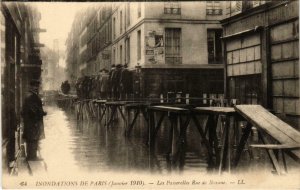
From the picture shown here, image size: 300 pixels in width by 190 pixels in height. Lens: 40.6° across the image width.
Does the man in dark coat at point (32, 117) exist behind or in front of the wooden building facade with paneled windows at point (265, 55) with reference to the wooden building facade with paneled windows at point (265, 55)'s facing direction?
in front

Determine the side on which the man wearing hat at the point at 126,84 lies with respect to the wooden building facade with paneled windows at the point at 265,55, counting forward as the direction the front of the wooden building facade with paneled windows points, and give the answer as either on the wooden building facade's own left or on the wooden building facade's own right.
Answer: on the wooden building facade's own right

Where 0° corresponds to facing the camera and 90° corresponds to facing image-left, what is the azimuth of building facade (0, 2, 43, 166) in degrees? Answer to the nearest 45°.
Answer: approximately 270°

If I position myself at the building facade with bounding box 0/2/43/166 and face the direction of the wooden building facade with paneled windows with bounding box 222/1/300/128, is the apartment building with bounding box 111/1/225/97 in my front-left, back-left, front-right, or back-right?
front-left

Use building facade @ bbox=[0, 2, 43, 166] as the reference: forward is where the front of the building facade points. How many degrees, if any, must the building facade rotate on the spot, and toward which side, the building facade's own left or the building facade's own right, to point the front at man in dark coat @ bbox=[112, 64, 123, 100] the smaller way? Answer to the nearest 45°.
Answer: approximately 45° to the building facade's own left

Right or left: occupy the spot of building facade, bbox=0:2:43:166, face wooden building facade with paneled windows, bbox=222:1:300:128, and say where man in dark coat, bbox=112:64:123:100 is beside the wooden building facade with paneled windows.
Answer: left

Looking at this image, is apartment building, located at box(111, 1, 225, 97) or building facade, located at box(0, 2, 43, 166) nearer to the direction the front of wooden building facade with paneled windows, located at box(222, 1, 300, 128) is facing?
the building facade

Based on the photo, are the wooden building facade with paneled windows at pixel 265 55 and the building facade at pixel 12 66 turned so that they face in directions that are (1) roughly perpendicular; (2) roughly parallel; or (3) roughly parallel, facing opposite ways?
roughly parallel, facing opposite ways

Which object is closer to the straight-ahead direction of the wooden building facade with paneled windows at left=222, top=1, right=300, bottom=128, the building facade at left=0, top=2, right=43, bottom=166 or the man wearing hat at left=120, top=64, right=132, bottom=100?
the building facade
